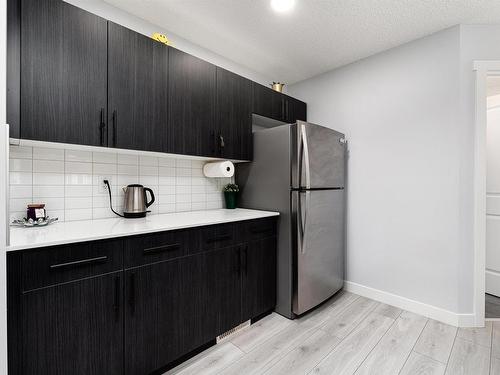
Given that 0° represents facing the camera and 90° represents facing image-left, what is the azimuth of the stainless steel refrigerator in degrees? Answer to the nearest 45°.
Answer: approximately 315°

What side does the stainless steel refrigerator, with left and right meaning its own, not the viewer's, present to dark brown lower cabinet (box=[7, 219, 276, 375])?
right

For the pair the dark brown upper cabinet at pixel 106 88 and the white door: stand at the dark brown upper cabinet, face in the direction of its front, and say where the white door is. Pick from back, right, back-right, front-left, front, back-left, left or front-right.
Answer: front-left

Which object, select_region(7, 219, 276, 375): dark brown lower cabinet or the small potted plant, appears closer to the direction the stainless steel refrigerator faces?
the dark brown lower cabinet

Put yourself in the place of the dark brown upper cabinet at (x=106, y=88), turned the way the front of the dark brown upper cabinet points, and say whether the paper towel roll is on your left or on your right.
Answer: on your left

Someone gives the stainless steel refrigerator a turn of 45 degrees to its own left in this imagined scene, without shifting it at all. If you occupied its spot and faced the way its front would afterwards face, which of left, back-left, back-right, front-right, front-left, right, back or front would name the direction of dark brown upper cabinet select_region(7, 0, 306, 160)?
back-right

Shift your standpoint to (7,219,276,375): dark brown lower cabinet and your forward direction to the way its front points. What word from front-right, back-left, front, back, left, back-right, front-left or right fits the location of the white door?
front-left

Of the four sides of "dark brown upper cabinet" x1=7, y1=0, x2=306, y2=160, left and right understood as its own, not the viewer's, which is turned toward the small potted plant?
left

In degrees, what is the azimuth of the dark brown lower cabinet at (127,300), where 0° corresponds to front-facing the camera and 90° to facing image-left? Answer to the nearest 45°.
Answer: approximately 315°

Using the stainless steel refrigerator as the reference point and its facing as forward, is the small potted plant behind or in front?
behind
